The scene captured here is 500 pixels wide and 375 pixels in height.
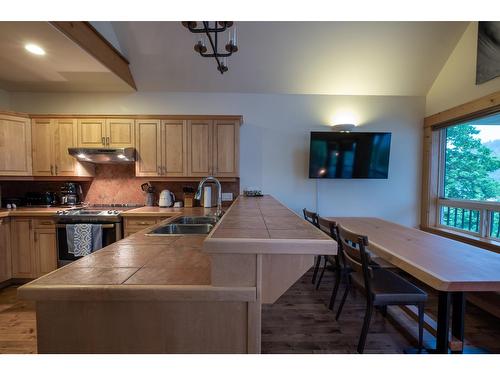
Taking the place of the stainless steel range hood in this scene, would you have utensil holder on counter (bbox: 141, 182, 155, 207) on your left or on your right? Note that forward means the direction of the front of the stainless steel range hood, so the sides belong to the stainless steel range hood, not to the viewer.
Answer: on your left

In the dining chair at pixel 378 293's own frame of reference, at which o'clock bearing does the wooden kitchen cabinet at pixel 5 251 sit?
The wooden kitchen cabinet is roughly at 7 o'clock from the dining chair.

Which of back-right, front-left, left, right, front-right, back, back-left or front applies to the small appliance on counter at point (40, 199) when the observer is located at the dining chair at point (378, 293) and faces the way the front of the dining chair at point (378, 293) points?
back-left

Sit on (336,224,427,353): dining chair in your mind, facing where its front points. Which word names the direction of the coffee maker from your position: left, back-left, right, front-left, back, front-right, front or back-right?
back-left

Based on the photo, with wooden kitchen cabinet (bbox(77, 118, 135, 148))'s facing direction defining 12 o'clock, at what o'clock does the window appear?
The window is roughly at 10 o'clock from the wooden kitchen cabinet.

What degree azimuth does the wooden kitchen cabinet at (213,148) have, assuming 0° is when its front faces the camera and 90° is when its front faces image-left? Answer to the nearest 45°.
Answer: approximately 0°

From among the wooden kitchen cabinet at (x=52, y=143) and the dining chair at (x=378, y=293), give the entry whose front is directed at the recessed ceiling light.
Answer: the wooden kitchen cabinet

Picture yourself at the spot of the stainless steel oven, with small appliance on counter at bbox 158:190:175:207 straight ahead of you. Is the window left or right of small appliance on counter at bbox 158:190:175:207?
right

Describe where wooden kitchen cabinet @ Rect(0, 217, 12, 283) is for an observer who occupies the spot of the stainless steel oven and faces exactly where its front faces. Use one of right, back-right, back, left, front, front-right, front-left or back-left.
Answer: back-right

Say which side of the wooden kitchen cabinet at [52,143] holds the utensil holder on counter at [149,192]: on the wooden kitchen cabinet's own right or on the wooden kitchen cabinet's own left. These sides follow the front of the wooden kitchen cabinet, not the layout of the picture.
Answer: on the wooden kitchen cabinet's own left

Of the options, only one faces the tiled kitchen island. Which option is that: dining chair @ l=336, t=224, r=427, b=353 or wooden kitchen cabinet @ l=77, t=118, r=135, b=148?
the wooden kitchen cabinet

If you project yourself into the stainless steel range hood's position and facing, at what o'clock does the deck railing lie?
The deck railing is roughly at 10 o'clock from the stainless steel range hood.

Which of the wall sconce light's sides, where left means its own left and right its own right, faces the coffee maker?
right
